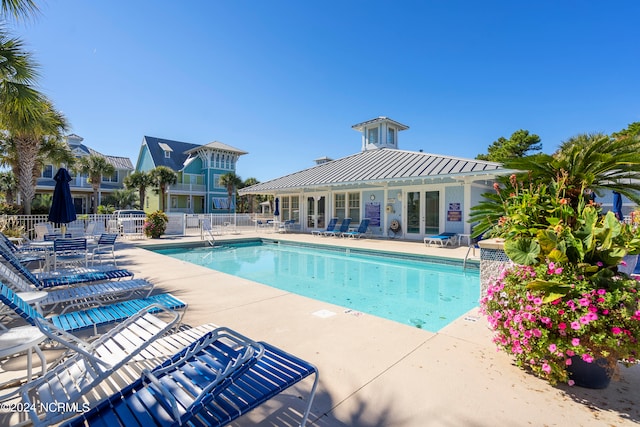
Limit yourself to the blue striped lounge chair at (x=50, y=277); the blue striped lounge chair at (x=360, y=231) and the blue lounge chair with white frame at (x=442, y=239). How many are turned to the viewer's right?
1

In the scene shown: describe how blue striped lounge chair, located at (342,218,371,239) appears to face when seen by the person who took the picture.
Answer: facing the viewer and to the left of the viewer

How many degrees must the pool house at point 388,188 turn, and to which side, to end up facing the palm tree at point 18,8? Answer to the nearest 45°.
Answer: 0° — it already faces it

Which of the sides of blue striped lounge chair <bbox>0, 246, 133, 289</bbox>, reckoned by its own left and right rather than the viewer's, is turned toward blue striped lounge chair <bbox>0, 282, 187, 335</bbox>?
right

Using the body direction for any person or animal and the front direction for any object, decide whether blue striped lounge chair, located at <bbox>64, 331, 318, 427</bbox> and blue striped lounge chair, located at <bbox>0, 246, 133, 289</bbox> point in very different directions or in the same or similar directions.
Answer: same or similar directions

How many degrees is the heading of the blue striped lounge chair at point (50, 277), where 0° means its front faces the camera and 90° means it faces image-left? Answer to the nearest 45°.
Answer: approximately 270°

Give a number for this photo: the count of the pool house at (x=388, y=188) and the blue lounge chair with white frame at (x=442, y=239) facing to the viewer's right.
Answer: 0

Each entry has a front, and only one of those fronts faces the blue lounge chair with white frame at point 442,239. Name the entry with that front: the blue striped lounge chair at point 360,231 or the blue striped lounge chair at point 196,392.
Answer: the blue striped lounge chair at point 196,392

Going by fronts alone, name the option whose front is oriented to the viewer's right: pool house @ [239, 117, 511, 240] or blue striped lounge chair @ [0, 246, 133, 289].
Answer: the blue striped lounge chair

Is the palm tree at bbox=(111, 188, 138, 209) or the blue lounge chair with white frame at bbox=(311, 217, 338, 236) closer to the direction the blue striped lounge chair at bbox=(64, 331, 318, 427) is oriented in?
the blue lounge chair with white frame

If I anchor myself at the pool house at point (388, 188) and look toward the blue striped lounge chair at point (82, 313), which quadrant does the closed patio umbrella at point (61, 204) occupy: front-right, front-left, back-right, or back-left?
front-right

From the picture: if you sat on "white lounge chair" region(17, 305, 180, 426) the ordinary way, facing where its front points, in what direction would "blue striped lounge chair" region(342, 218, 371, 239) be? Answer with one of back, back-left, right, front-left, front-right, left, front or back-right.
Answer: front

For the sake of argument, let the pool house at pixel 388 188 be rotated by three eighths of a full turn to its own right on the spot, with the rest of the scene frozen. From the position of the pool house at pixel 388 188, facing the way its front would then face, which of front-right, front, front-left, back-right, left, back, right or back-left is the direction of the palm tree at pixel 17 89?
back-left

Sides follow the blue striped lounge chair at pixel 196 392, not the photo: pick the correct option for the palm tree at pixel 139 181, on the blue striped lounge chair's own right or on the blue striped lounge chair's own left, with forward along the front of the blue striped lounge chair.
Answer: on the blue striped lounge chair's own left

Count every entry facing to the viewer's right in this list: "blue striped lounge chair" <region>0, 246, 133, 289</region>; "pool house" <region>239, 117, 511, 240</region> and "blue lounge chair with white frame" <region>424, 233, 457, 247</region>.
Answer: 1

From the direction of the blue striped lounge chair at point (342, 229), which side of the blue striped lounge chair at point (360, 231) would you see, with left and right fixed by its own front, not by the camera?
right

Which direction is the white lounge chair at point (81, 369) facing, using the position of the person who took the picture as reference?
facing away from the viewer and to the right of the viewer

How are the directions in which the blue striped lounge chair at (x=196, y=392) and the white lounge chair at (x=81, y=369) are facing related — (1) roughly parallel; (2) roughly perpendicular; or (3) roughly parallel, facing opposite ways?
roughly parallel
